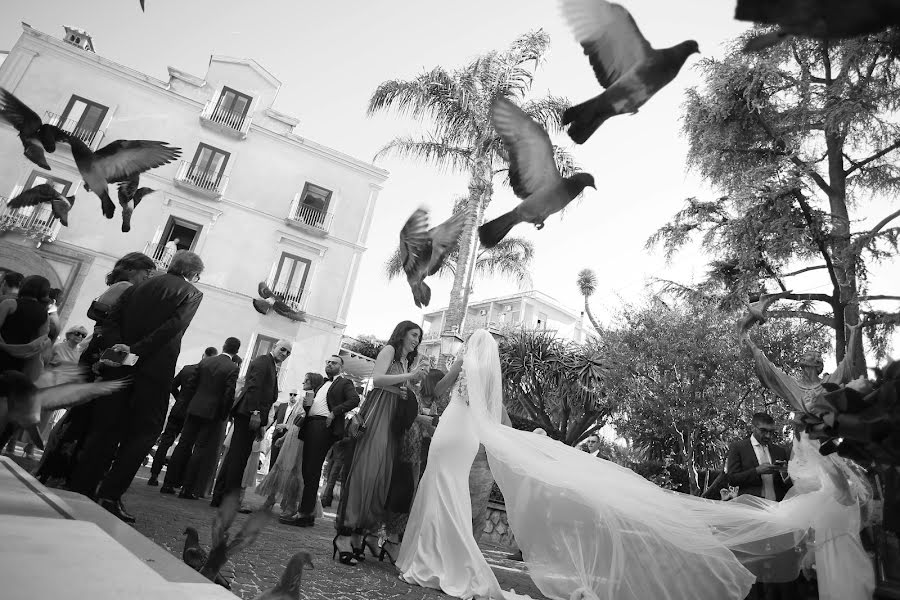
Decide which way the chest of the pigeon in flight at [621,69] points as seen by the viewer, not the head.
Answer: to the viewer's right

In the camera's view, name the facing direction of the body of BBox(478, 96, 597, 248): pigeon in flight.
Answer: to the viewer's right

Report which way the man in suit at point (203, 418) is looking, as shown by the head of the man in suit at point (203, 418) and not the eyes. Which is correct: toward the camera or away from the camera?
away from the camera

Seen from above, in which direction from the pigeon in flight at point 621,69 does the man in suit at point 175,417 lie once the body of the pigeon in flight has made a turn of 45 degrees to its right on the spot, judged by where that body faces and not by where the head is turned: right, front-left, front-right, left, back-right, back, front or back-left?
back

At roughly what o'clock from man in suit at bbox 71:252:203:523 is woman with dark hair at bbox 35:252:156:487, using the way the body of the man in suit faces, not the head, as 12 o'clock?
The woman with dark hair is roughly at 10 o'clock from the man in suit.

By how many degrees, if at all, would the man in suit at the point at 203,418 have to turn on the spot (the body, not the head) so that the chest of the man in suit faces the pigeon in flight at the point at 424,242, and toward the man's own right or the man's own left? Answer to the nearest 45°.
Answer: approximately 135° to the man's own right

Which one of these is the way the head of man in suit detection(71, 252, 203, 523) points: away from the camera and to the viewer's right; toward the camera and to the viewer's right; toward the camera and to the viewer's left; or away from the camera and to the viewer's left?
away from the camera and to the viewer's right
